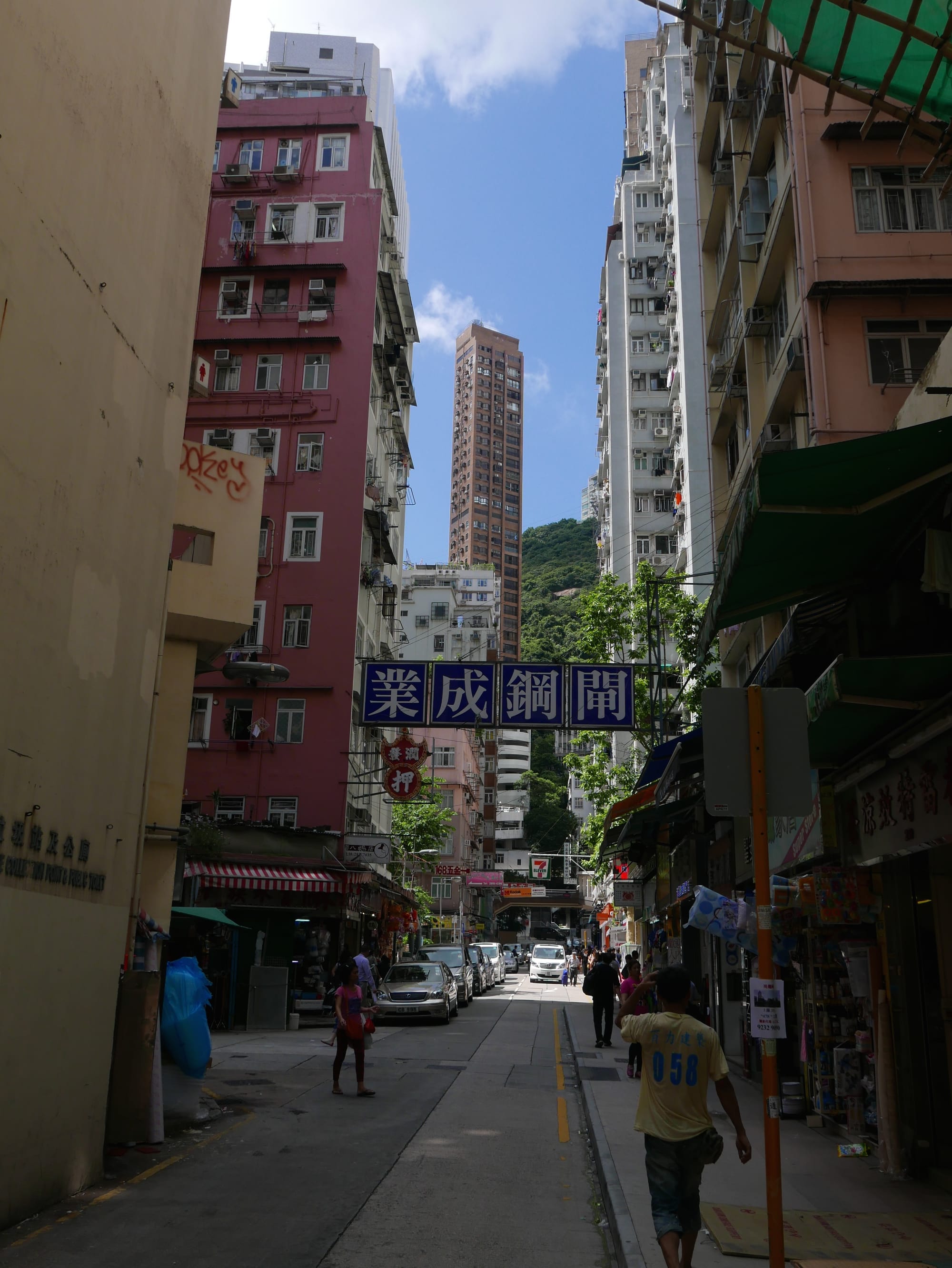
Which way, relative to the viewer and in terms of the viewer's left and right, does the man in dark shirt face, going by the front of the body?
facing away from the viewer

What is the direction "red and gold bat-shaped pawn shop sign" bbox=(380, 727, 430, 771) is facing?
toward the camera

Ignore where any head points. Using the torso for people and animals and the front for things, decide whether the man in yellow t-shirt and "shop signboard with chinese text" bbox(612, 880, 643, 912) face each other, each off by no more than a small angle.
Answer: yes

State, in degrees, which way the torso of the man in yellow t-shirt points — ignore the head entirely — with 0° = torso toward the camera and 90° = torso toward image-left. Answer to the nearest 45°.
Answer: approximately 180°

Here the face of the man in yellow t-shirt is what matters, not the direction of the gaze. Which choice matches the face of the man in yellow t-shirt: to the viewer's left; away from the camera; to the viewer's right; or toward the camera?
away from the camera

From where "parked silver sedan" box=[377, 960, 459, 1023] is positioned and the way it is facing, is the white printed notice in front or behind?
in front

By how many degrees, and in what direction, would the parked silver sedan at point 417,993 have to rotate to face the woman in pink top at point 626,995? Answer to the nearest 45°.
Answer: approximately 45° to its left

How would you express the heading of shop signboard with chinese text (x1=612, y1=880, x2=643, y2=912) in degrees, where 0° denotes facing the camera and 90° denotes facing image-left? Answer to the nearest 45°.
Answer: approximately 0°

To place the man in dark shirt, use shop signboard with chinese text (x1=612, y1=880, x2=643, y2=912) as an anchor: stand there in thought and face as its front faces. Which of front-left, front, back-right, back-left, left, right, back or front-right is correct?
front

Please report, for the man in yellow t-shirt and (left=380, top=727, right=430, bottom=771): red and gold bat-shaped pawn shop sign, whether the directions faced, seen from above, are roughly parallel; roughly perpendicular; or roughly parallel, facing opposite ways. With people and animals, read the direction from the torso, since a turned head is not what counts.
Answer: roughly parallel, facing opposite ways

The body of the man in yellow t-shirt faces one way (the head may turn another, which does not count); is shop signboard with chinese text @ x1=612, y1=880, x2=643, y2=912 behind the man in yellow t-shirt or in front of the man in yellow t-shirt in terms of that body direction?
in front

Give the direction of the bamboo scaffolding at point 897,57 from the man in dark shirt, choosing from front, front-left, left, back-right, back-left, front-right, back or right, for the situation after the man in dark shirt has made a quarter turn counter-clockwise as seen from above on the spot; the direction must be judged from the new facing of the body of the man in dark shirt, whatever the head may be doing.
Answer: left

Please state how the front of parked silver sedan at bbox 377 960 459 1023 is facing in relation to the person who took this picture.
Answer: facing the viewer

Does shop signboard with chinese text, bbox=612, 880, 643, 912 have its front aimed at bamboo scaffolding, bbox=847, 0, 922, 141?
yes

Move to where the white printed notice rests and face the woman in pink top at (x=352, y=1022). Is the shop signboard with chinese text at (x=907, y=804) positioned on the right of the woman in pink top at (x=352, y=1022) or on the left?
right

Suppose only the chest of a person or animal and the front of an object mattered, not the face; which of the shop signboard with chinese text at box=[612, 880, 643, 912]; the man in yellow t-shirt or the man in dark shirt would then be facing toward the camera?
the shop signboard with chinese text

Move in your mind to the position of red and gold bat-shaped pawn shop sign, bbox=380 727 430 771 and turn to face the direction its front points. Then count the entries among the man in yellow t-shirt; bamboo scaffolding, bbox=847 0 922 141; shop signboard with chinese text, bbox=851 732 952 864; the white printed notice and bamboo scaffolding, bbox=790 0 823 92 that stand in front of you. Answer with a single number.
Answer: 5

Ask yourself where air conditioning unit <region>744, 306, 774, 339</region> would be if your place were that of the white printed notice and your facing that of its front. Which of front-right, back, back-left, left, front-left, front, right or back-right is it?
back
